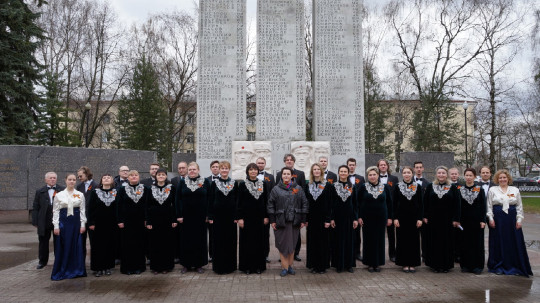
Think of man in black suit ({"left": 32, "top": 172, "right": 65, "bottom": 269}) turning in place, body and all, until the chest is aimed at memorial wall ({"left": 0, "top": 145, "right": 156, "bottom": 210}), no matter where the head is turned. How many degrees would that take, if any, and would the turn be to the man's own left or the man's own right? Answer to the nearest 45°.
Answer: approximately 180°

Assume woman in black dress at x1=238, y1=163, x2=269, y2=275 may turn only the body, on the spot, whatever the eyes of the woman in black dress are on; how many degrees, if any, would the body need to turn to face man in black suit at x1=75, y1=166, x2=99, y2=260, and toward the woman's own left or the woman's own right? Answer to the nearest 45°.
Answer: approximately 90° to the woman's own right

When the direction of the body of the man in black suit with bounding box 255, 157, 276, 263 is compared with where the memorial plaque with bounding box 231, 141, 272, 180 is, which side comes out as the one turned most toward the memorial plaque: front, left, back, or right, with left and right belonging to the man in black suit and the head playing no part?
back

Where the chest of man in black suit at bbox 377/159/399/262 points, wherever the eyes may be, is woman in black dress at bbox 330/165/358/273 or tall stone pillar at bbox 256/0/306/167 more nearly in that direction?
the woman in black dress

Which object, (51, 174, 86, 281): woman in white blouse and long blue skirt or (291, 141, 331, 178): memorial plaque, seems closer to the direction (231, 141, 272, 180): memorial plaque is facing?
the woman in white blouse and long blue skirt

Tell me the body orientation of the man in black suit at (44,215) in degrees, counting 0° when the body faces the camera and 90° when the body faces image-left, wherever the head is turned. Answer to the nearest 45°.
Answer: approximately 0°

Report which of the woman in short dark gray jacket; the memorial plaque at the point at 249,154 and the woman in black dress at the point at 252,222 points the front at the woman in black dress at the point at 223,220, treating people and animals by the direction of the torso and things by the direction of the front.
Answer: the memorial plaque

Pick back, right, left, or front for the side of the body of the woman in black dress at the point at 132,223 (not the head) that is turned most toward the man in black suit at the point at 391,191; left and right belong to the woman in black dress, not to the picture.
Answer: left

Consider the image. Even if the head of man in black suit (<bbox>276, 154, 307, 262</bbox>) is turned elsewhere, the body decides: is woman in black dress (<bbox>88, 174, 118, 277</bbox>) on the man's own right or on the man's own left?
on the man's own right

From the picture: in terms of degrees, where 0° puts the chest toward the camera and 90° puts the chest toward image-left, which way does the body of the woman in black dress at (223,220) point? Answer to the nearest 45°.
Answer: approximately 0°

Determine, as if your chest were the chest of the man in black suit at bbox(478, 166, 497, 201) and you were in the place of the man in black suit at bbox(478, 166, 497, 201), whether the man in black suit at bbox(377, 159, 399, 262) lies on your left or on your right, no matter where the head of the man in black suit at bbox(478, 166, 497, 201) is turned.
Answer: on your right
